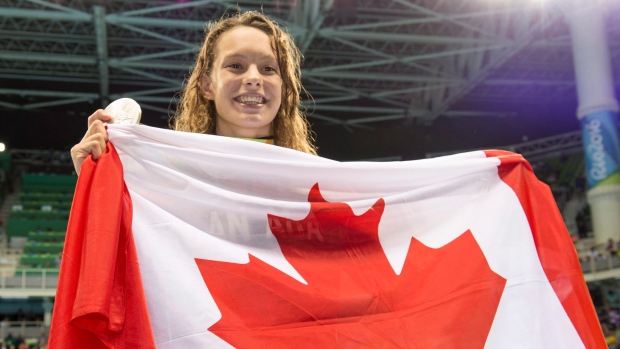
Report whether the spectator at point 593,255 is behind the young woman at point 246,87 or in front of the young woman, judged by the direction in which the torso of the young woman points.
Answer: behind

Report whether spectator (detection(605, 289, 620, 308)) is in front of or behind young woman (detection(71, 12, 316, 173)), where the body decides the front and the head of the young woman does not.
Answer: behind

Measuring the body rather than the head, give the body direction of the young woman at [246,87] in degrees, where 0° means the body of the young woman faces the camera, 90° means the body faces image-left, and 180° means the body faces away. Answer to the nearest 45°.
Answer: approximately 0°

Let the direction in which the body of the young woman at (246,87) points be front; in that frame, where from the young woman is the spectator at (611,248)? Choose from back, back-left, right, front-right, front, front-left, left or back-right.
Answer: back-left

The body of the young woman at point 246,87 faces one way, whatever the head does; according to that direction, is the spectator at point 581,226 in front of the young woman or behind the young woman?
behind

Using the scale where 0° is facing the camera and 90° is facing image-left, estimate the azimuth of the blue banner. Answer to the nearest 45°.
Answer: approximately 0°

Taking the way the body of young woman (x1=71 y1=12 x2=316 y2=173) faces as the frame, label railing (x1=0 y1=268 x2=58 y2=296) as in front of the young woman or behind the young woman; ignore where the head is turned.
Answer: behind

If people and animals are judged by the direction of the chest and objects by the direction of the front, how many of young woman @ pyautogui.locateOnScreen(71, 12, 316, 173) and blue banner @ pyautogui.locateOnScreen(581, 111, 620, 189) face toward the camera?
2
